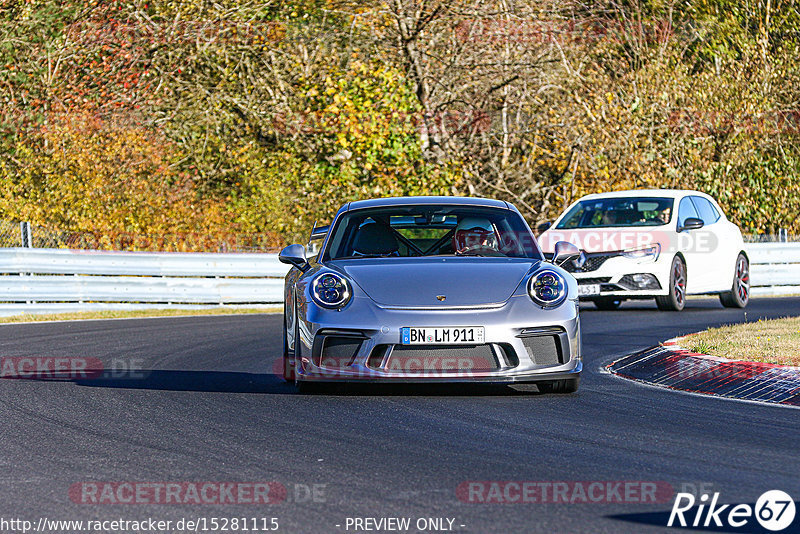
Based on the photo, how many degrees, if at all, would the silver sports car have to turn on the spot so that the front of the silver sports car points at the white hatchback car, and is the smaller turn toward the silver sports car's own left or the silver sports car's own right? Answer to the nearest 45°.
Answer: approximately 180°

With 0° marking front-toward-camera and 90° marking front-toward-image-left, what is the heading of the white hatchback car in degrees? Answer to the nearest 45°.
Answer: approximately 45°

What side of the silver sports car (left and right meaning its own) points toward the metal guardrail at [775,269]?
back

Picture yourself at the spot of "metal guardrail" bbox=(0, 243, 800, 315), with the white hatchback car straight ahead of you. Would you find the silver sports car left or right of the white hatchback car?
right

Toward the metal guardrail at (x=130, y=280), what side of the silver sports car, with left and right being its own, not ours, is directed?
back

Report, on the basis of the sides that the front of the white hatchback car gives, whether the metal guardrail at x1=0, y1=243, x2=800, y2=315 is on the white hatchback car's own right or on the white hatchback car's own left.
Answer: on the white hatchback car's own right

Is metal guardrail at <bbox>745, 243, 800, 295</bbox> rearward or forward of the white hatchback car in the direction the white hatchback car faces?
rearward

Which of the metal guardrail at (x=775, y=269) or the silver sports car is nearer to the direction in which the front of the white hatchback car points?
the silver sports car

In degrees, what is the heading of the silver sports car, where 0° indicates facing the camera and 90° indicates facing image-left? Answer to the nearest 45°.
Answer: approximately 0°
